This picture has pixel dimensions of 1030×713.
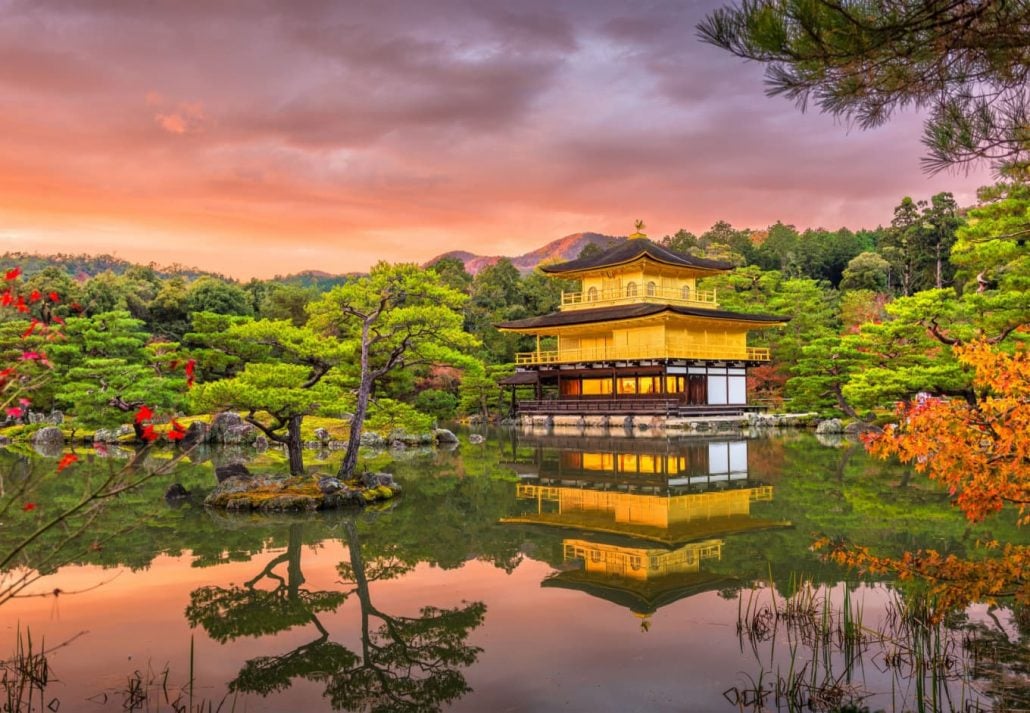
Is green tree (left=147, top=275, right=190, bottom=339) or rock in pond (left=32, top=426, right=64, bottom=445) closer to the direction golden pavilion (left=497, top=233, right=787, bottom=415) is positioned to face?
the rock in pond

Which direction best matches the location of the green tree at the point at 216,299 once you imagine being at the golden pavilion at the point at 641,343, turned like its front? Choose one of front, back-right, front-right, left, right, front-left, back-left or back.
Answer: front-right

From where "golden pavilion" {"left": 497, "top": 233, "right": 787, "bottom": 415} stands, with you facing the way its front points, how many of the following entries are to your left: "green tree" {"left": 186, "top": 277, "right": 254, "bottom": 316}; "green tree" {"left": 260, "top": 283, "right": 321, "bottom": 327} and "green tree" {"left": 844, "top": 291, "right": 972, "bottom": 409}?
1

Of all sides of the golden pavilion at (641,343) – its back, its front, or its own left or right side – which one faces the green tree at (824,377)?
left

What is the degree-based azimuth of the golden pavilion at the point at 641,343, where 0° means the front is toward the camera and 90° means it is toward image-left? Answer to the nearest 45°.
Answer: approximately 45°

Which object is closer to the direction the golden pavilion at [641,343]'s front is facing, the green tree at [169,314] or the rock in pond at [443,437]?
the rock in pond
